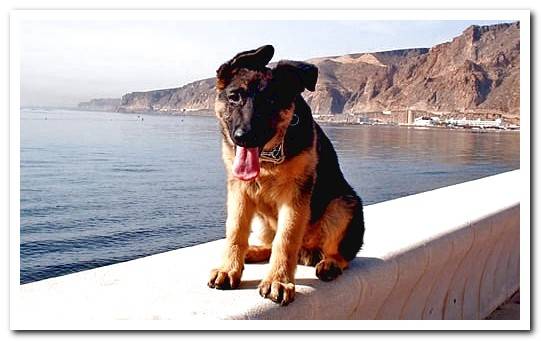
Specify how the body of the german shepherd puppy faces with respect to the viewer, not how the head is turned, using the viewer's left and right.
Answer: facing the viewer and to the left of the viewer
